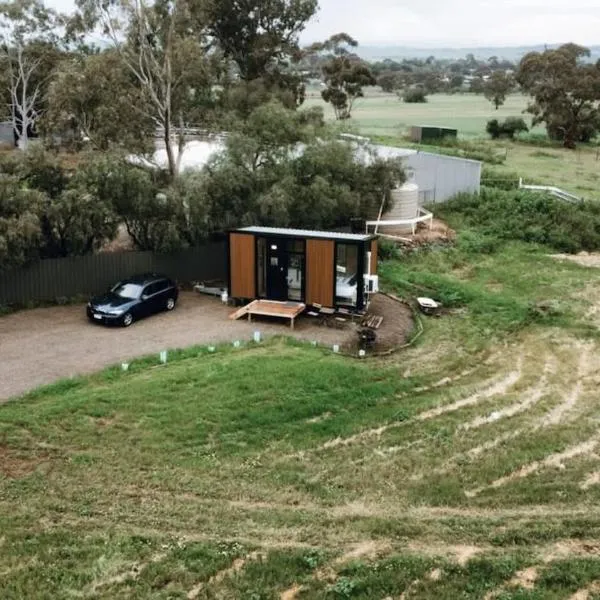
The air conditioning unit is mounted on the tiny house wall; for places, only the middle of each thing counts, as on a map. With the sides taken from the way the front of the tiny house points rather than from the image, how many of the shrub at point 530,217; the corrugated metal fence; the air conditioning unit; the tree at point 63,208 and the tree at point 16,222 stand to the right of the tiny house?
3

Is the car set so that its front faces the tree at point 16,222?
no

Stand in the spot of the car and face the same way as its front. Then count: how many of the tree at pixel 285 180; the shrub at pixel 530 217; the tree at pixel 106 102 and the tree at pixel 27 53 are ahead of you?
0

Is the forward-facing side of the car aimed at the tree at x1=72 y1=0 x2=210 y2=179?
no

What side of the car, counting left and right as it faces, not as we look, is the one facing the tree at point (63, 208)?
right

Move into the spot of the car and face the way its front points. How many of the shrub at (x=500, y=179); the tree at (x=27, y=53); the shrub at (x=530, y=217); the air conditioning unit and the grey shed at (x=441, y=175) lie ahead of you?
0

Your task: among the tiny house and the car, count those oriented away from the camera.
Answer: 0

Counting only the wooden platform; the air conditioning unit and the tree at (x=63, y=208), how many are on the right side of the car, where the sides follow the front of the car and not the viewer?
1

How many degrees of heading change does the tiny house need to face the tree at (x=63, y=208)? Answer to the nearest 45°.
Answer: approximately 90° to its right

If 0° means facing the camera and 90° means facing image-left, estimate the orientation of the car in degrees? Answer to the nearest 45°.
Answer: approximately 45°

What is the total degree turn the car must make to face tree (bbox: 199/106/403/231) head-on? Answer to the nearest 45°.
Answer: approximately 180°

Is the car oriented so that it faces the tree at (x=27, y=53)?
no

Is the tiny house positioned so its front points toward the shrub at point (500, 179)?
no

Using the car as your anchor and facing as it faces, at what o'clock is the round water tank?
The round water tank is roughly at 6 o'clock from the car.

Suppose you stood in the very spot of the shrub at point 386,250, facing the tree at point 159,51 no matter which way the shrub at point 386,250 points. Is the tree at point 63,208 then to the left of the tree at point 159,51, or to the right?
left

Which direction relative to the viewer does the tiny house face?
toward the camera

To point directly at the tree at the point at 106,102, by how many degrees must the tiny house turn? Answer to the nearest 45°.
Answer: approximately 135° to its right
